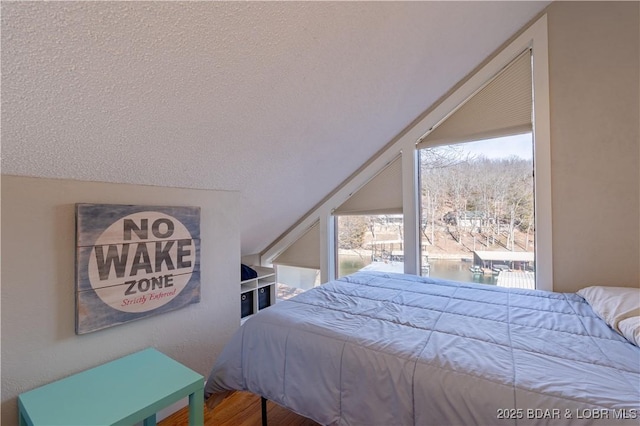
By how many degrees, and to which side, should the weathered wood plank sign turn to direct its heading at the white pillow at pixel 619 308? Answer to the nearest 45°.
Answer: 0° — it already faces it

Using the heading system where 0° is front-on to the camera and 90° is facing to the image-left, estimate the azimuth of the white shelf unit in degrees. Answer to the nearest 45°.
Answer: approximately 315°

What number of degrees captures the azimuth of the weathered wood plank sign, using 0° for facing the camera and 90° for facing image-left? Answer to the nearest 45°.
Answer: approximately 315°

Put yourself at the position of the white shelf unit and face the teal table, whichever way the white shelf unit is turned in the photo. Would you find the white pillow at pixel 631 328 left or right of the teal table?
left

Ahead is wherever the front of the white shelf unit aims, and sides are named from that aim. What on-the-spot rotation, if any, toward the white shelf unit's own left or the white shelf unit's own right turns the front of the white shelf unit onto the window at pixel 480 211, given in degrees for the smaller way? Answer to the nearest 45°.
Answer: approximately 45° to the white shelf unit's own left

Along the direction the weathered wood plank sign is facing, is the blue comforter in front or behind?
in front

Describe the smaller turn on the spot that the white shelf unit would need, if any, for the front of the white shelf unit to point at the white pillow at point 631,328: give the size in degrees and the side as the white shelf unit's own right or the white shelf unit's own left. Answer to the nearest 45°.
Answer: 0° — it already faces it

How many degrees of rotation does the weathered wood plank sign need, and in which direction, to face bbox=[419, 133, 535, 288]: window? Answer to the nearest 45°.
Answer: approximately 45° to its left
